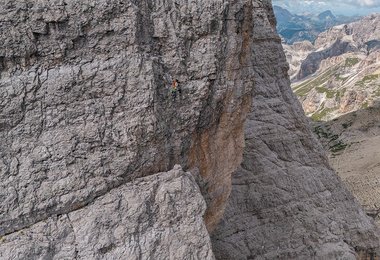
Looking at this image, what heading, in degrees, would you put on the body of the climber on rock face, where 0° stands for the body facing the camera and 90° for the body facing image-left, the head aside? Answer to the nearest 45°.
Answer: approximately 180°
